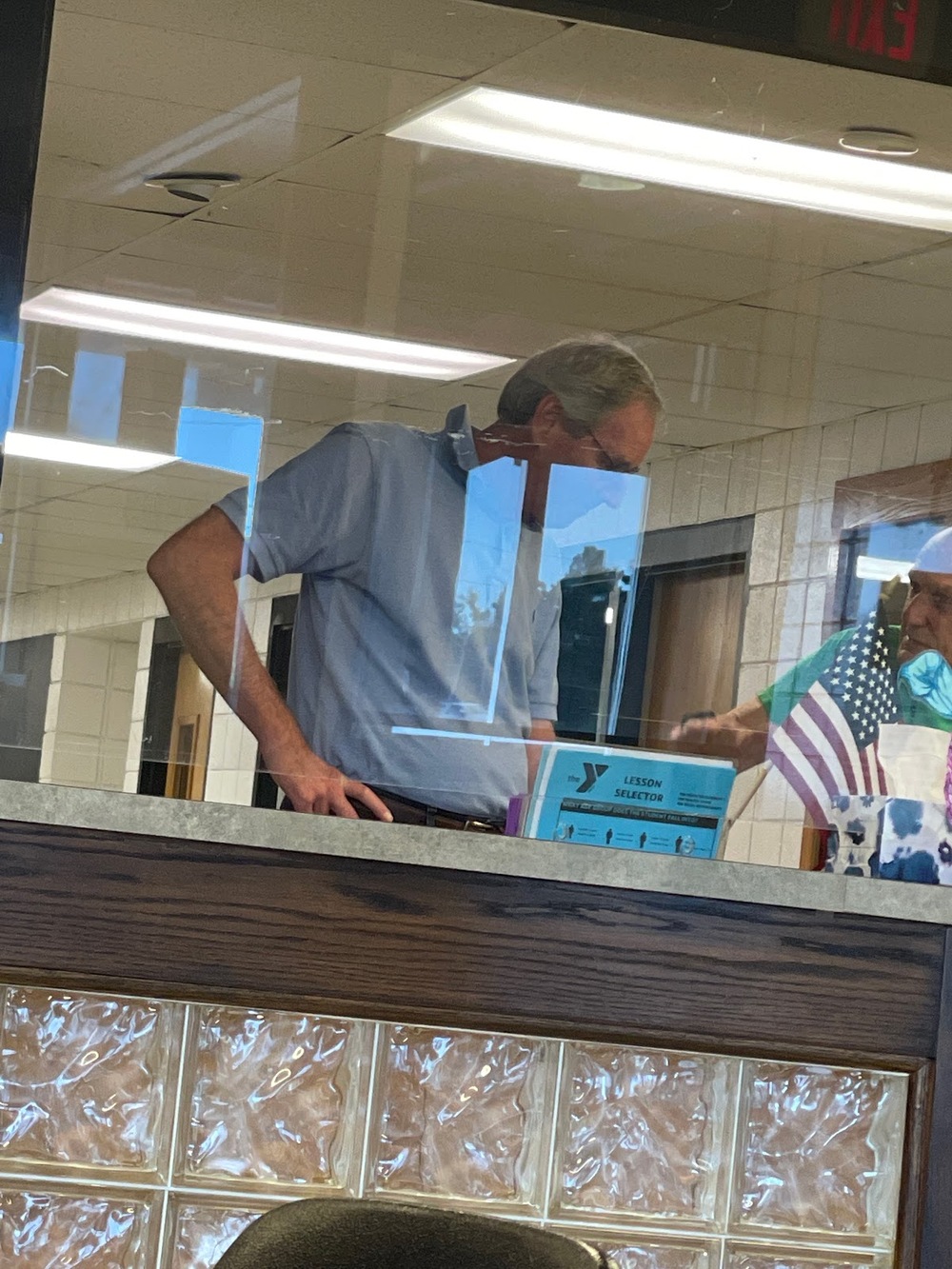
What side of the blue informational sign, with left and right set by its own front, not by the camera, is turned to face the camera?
front

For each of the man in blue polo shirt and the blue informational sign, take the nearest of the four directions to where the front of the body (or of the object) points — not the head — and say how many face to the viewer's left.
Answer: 0

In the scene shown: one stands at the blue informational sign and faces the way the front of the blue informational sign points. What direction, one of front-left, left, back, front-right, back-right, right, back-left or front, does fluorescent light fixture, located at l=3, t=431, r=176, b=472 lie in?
right

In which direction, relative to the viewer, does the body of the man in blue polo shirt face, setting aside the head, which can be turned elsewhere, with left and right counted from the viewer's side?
facing the viewer and to the right of the viewer
